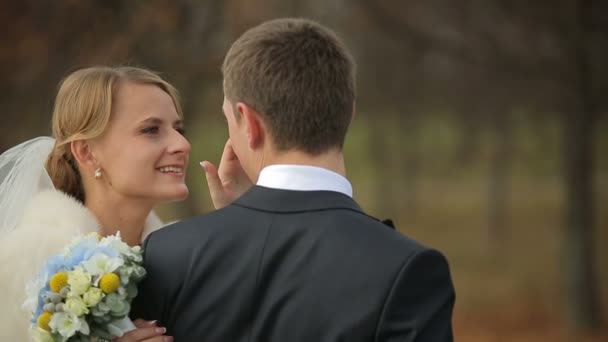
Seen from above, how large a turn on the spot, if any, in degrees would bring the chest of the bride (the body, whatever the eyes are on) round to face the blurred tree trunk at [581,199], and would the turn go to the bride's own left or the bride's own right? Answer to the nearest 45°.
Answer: approximately 45° to the bride's own left

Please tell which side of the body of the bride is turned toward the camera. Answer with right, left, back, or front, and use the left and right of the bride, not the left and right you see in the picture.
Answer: right

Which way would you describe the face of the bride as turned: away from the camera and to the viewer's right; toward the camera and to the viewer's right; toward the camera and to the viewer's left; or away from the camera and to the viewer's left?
toward the camera and to the viewer's right

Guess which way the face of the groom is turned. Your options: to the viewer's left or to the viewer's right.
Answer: to the viewer's left

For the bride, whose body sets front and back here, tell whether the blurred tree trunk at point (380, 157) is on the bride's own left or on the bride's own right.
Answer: on the bride's own left

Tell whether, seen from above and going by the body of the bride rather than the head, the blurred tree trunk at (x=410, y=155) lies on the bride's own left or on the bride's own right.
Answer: on the bride's own left

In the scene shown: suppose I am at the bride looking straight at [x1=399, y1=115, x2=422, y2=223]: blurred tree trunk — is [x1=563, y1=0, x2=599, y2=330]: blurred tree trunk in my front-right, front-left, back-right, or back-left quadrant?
front-right
